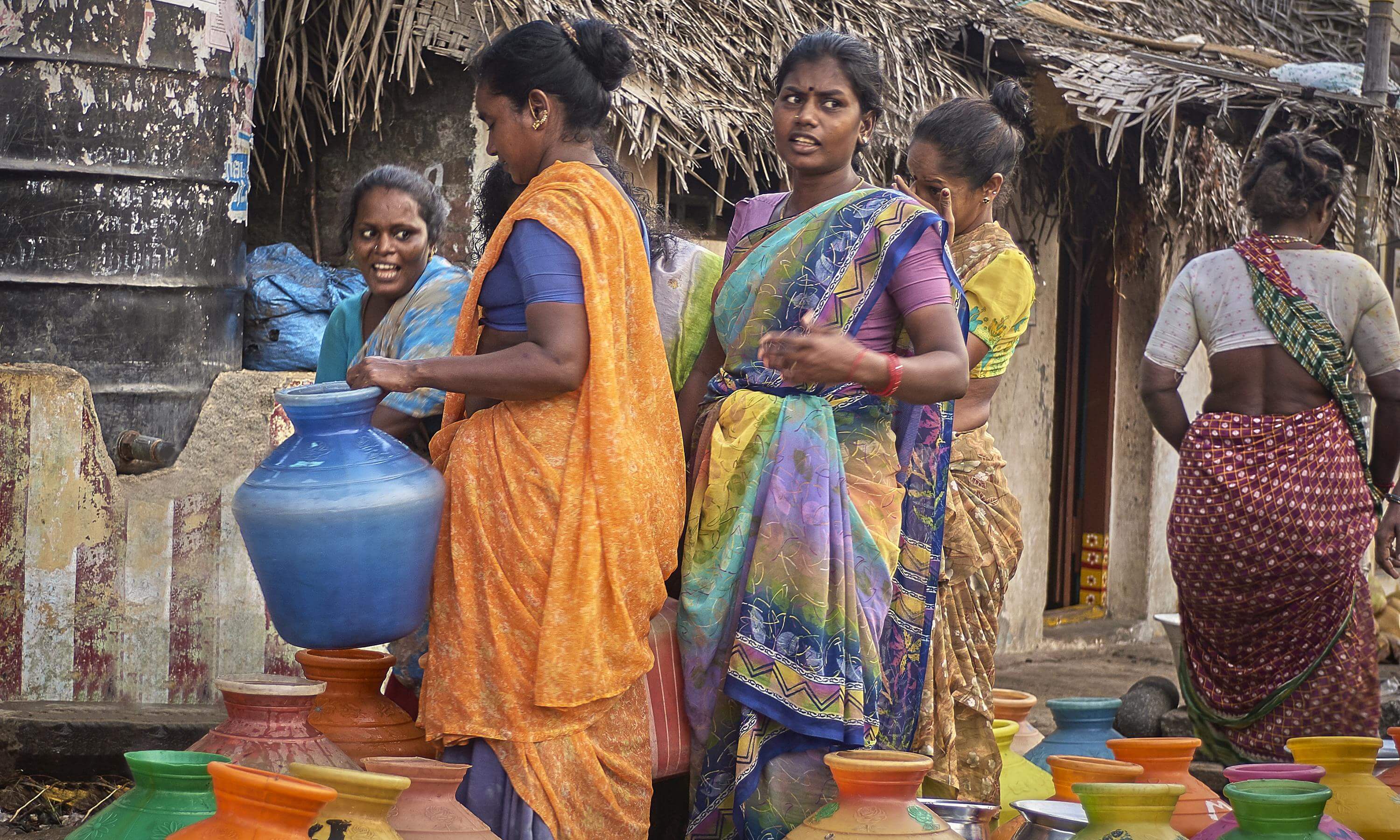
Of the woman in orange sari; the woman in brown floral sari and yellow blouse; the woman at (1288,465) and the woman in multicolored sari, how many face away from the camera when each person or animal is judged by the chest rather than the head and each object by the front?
1

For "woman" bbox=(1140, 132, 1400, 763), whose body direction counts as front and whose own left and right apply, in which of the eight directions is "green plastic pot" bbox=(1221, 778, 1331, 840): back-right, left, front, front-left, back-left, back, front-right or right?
back

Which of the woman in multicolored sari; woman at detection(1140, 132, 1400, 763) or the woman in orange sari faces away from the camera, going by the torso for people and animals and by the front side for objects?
the woman

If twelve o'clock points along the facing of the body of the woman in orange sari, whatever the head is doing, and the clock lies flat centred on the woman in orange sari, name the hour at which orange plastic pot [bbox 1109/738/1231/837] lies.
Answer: The orange plastic pot is roughly at 6 o'clock from the woman in orange sari.

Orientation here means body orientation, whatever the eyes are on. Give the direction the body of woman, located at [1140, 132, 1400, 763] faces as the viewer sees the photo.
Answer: away from the camera

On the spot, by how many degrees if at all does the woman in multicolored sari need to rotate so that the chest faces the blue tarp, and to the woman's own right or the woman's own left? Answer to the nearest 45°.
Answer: approximately 90° to the woman's own right

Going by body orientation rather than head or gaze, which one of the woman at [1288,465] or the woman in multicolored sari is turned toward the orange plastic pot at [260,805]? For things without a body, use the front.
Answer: the woman in multicolored sari

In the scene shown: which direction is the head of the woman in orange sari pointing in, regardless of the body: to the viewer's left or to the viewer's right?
to the viewer's left

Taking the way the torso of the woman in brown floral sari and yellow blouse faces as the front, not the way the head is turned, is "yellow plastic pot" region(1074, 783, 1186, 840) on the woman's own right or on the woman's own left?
on the woman's own left

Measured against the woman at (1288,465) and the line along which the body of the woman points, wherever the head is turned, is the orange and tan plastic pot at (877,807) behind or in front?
behind

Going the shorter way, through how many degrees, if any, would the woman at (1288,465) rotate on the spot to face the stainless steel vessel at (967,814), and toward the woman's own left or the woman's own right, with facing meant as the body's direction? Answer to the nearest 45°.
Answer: approximately 180°

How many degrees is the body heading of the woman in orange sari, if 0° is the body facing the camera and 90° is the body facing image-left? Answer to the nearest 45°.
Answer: approximately 90°
